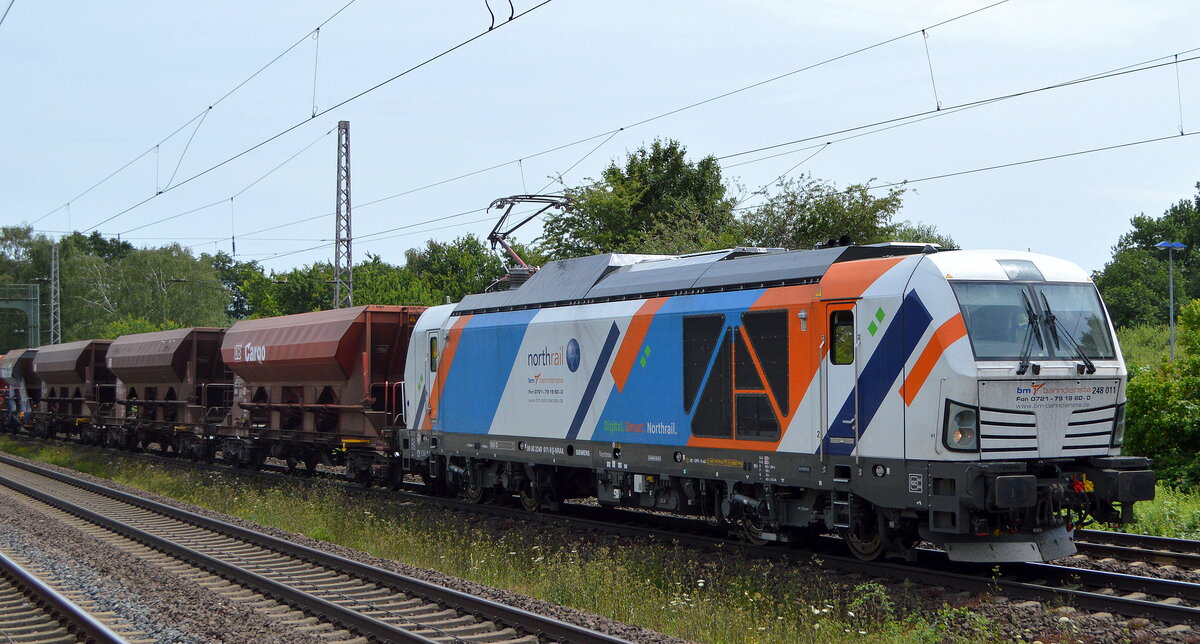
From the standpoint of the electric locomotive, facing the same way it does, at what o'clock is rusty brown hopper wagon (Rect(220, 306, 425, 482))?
The rusty brown hopper wagon is roughly at 6 o'clock from the electric locomotive.

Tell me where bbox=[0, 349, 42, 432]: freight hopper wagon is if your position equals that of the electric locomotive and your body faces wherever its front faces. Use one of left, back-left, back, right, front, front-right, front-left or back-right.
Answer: back

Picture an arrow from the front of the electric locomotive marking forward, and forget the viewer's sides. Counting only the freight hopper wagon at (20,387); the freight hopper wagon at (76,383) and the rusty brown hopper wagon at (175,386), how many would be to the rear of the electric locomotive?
3

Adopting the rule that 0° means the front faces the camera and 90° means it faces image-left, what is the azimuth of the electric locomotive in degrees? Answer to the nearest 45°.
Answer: approximately 315°

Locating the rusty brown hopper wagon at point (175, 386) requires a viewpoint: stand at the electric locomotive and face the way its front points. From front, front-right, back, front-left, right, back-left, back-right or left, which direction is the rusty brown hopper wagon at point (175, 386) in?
back

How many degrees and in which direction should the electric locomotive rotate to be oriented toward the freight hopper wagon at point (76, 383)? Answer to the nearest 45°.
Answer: approximately 180°

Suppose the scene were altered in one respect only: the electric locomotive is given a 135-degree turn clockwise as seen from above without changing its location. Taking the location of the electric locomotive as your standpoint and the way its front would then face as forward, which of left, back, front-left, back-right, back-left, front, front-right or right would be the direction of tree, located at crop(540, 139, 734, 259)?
right
